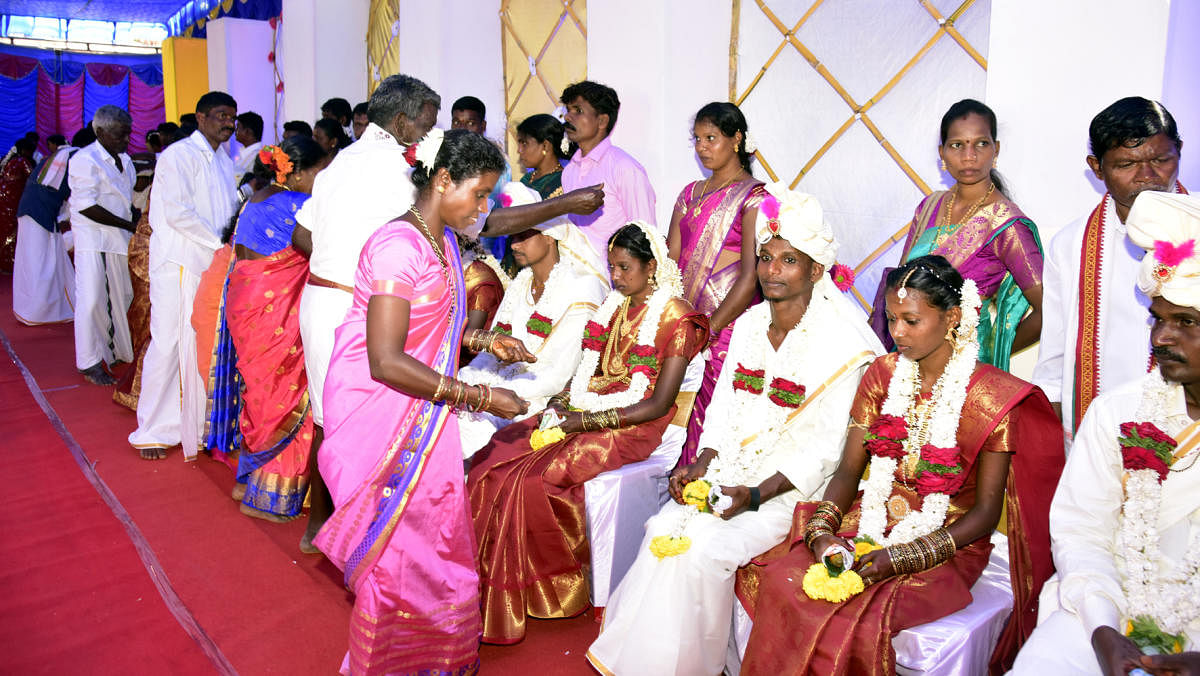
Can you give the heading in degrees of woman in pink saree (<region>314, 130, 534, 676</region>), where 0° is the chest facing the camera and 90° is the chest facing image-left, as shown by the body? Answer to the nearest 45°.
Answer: approximately 270°

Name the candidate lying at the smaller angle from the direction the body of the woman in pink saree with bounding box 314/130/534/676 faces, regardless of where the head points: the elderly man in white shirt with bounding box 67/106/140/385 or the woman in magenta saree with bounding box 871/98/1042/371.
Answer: the woman in magenta saree

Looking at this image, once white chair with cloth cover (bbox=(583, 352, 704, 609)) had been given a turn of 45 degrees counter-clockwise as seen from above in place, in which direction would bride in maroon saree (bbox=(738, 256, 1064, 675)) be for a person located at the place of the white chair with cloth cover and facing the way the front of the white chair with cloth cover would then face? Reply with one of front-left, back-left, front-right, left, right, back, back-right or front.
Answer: front-left

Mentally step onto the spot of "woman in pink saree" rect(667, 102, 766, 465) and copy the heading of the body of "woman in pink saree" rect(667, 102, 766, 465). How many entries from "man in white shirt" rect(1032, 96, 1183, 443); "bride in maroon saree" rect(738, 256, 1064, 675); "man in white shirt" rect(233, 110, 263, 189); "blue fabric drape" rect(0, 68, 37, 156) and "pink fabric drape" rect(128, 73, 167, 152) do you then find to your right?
3

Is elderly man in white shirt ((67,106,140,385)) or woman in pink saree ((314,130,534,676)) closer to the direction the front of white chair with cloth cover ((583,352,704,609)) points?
the woman in pink saree

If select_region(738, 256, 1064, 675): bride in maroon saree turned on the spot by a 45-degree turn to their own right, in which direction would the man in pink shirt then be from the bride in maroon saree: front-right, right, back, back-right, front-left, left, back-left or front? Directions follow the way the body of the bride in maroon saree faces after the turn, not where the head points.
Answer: front-right

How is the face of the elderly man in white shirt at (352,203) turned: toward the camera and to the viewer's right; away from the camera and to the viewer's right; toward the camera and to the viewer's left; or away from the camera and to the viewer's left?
away from the camera and to the viewer's right

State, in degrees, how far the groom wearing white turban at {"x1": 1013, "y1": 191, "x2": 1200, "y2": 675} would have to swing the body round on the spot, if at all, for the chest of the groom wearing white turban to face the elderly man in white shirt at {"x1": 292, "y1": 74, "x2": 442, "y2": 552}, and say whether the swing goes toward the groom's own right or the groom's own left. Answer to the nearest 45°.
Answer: approximately 45° to the groom's own right
